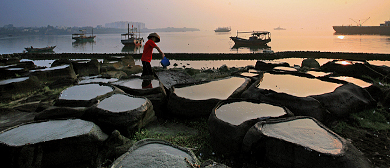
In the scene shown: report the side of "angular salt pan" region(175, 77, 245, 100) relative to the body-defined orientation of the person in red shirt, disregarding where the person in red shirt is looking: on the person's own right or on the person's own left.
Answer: on the person's own right

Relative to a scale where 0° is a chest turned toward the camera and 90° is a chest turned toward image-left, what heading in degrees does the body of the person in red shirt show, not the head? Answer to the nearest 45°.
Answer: approximately 270°

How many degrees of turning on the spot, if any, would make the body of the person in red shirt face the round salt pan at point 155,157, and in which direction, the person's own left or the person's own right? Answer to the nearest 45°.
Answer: approximately 90° to the person's own right

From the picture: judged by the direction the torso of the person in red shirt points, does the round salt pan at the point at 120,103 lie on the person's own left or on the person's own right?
on the person's own right

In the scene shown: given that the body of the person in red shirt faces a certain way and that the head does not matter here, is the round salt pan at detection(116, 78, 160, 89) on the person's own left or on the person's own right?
on the person's own right
